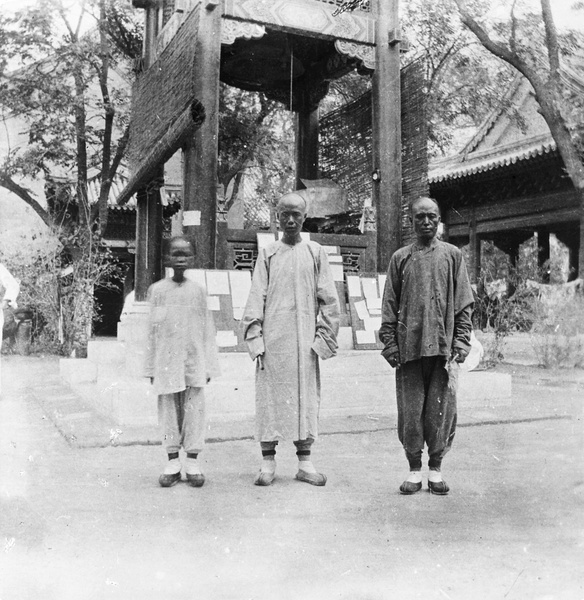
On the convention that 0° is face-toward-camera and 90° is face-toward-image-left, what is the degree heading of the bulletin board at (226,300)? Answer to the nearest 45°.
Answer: approximately 0°

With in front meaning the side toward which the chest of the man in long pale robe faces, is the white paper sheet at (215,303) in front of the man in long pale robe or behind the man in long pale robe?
behind

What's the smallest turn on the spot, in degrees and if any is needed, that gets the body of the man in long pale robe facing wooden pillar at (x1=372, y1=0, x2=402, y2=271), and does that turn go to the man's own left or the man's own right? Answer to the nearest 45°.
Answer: approximately 180°

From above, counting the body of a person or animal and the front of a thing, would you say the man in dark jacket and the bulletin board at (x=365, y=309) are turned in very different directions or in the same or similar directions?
same or similar directions

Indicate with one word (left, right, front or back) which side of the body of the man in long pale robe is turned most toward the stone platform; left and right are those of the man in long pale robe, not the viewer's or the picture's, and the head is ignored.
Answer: back

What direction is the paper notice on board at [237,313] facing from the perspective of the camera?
toward the camera

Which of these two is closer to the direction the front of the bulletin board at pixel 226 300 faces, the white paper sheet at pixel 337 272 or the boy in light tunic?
the boy in light tunic

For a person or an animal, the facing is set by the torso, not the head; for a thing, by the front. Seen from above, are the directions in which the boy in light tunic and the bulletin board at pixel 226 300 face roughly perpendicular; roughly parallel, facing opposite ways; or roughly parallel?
roughly parallel

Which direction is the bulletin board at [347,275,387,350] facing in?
toward the camera

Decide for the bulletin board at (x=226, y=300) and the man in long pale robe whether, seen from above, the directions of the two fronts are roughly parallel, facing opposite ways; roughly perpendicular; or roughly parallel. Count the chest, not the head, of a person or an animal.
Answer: roughly parallel

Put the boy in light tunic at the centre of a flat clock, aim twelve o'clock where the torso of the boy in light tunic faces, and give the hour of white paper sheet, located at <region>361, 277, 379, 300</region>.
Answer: The white paper sheet is roughly at 7 o'clock from the boy in light tunic.

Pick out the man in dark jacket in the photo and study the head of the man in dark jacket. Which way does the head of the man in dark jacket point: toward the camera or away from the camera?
toward the camera
